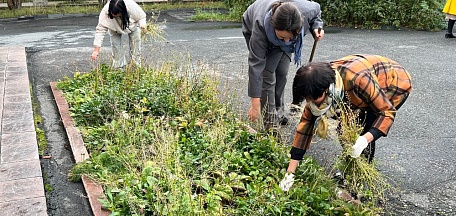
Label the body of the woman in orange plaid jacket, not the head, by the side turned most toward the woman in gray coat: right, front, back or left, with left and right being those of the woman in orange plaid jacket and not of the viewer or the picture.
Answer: right

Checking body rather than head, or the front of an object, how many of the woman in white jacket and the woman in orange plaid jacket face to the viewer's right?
0

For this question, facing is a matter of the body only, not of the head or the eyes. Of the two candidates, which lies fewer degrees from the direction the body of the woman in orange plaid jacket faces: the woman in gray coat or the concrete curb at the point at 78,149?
the concrete curb

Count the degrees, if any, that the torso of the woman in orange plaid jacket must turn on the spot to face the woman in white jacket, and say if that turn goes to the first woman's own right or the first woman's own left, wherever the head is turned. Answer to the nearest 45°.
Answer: approximately 90° to the first woman's own right

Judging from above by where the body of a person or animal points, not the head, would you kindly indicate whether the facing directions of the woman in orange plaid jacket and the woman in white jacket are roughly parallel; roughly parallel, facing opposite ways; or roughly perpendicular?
roughly perpendicular

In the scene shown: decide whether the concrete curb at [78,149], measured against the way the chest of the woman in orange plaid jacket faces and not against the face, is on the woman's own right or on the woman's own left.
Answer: on the woman's own right

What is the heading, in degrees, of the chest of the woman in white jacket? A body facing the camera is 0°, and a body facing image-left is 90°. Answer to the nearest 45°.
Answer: approximately 0°

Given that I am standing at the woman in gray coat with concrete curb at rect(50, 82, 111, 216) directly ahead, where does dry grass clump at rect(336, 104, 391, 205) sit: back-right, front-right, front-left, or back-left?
back-left
